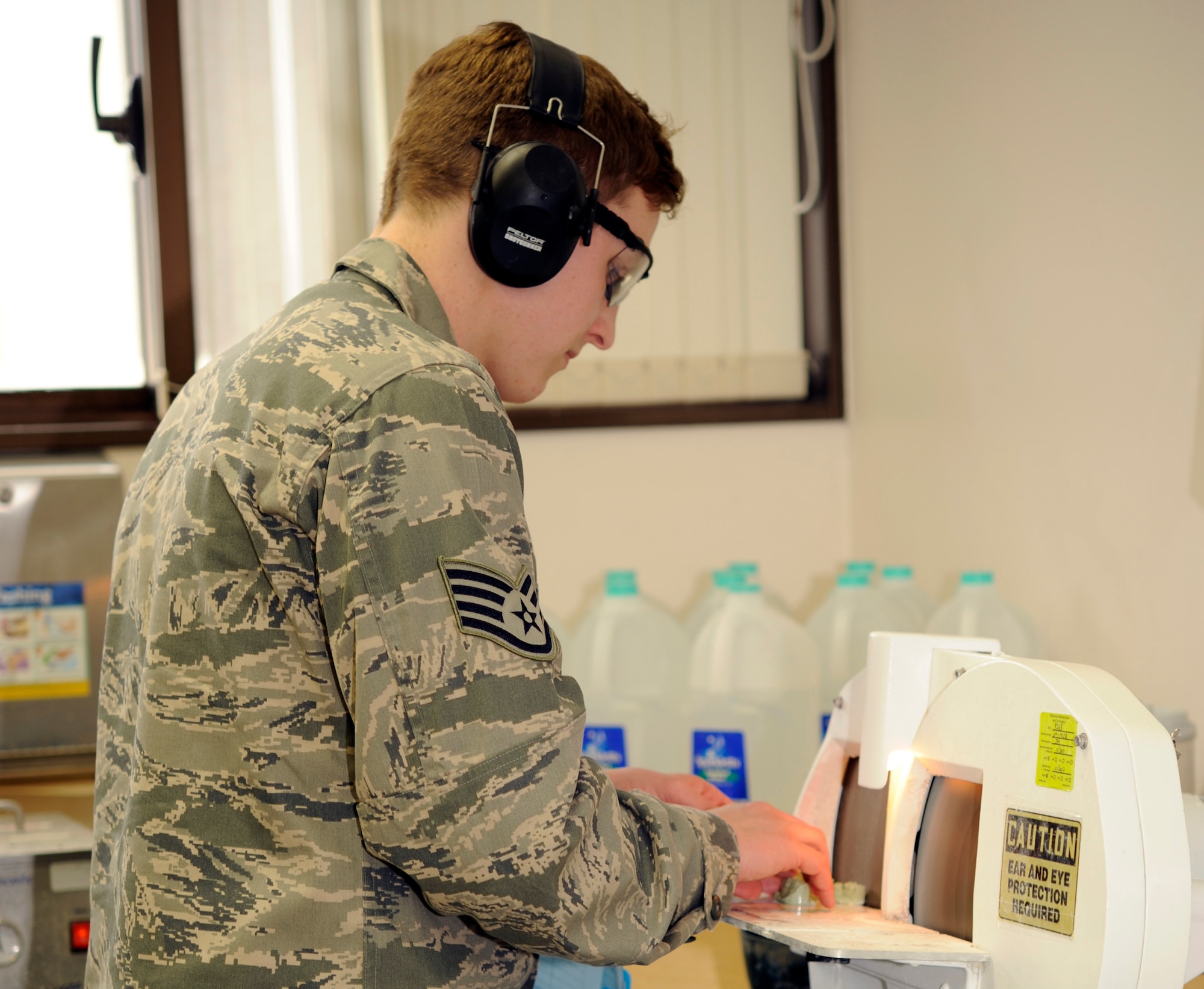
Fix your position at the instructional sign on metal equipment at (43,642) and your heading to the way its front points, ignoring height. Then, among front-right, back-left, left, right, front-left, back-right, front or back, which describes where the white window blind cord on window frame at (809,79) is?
left

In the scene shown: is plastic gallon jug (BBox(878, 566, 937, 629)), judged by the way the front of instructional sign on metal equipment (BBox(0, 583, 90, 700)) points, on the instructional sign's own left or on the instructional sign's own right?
on the instructional sign's own left

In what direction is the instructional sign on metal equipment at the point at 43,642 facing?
toward the camera

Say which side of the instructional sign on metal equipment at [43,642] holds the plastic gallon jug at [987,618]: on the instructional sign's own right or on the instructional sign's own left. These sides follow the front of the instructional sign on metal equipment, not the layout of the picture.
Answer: on the instructional sign's own left

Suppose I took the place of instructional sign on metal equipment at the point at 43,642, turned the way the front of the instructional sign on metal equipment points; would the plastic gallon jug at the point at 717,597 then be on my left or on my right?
on my left

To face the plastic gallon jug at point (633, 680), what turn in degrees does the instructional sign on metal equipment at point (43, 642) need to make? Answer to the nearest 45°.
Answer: approximately 90° to its left

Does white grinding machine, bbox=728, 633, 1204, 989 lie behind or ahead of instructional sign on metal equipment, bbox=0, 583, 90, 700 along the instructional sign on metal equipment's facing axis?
ahead

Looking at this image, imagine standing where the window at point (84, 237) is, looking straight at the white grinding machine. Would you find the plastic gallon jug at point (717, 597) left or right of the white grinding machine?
left

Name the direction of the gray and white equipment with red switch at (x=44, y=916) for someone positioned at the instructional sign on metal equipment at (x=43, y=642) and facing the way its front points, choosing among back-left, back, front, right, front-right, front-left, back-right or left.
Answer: front

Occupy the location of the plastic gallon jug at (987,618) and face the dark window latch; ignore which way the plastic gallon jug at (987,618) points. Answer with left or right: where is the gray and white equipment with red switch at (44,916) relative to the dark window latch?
left
